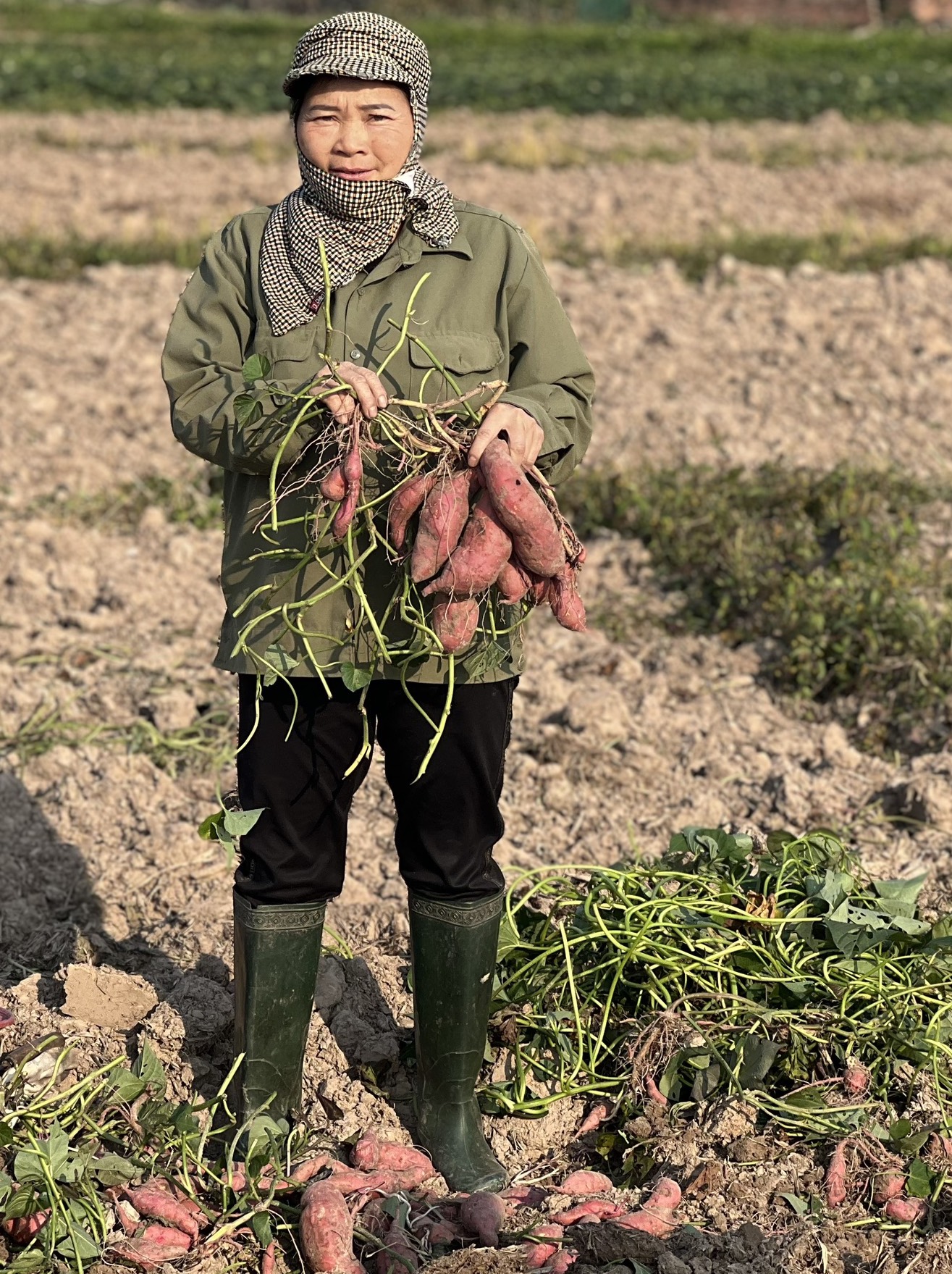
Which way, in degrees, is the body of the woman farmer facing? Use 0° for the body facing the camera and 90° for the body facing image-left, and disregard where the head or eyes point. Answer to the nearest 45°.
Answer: approximately 0°
